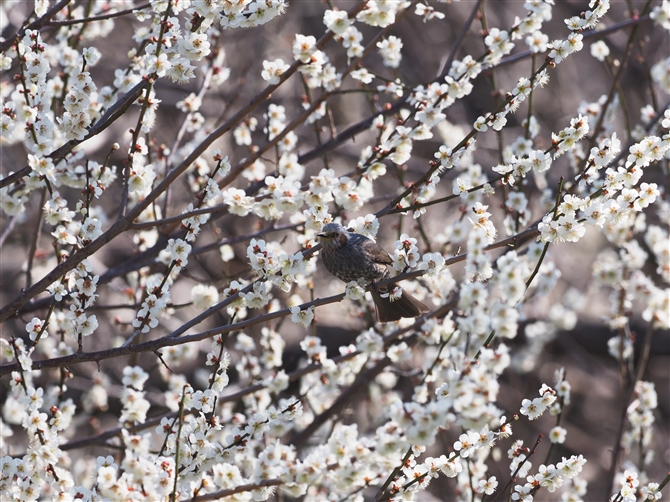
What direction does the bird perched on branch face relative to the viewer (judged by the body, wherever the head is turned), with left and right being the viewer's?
facing the viewer and to the left of the viewer
